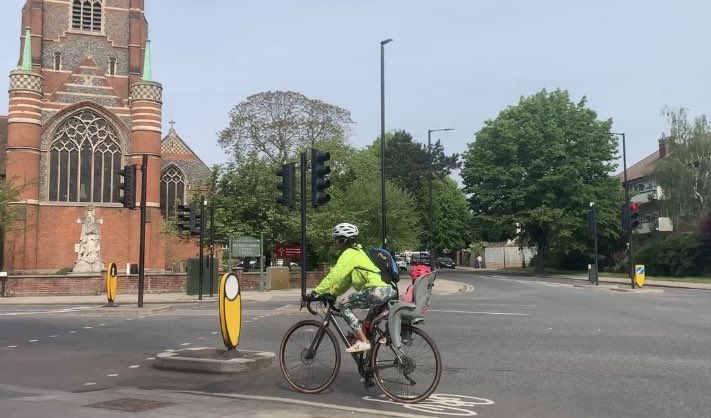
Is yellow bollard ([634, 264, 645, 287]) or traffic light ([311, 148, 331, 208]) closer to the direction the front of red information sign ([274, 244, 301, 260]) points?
the traffic light

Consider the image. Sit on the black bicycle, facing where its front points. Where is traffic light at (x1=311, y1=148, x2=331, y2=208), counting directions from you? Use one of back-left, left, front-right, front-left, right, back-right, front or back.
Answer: front-right

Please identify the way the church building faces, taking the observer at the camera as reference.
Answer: facing the viewer

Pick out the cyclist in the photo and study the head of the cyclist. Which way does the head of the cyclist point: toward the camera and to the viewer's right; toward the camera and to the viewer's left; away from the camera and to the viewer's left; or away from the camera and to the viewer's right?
away from the camera and to the viewer's left

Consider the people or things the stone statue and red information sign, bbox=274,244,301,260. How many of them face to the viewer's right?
0

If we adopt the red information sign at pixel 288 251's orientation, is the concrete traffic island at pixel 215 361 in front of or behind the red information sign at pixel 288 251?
in front

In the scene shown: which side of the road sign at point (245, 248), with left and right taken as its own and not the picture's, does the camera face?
front

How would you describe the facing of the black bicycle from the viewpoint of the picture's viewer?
facing away from the viewer and to the left of the viewer

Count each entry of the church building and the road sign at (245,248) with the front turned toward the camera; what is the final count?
2

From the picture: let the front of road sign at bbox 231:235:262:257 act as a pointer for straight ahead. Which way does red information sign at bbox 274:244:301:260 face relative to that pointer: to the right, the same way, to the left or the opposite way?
the same way

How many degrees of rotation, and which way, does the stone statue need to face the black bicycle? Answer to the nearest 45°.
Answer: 0° — it already faces it

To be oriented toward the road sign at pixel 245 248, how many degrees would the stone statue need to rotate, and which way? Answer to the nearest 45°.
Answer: approximately 45° to its left

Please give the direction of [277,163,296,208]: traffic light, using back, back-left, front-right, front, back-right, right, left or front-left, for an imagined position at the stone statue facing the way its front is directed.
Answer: front

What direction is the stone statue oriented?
toward the camera

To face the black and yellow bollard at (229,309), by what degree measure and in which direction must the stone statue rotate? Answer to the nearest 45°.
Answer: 0° — it already faces it

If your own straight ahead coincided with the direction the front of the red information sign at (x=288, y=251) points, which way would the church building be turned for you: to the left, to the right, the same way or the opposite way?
the same way

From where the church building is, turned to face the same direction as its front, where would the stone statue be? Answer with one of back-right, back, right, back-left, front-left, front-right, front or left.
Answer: front
